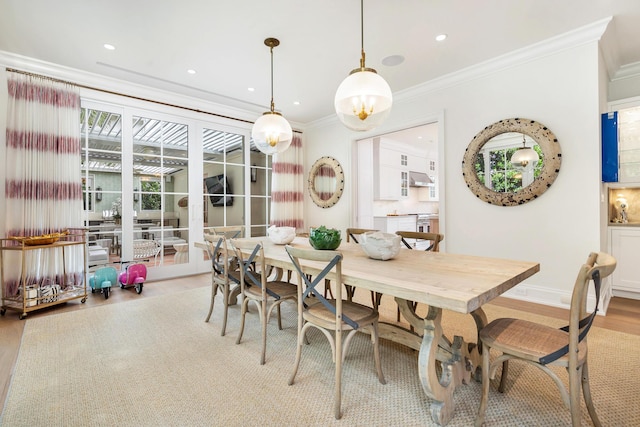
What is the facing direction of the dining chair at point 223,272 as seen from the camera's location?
facing away from the viewer and to the right of the viewer

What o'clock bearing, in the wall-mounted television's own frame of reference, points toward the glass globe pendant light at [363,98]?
The glass globe pendant light is roughly at 10 o'clock from the wall-mounted television.

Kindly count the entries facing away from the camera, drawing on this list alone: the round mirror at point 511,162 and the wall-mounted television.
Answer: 0

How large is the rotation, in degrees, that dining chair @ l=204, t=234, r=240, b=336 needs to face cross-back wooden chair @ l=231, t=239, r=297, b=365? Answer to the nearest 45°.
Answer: approximately 90° to its right

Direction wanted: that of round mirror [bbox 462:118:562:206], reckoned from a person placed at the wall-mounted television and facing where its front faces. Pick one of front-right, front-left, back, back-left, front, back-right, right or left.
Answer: left

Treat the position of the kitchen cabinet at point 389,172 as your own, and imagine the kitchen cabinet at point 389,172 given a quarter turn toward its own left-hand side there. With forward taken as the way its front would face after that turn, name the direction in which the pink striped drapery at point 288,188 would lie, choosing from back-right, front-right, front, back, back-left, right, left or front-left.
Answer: back

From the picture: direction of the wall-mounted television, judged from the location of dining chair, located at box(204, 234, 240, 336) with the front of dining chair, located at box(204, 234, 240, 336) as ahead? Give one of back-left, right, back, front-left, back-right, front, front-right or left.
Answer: front-left

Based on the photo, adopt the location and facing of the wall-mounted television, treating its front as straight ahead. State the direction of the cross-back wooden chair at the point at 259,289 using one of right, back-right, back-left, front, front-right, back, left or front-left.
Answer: front-left

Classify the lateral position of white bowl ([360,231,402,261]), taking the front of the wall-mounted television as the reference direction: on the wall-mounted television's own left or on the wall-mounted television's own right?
on the wall-mounted television's own left

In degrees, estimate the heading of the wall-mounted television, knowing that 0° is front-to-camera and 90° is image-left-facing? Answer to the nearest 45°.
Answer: approximately 45°

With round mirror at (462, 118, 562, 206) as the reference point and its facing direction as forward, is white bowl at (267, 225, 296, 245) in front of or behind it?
in front

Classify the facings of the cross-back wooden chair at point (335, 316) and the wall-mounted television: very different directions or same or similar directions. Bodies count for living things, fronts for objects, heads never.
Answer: very different directions

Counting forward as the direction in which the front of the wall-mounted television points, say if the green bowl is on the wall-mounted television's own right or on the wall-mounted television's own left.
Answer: on the wall-mounted television's own left

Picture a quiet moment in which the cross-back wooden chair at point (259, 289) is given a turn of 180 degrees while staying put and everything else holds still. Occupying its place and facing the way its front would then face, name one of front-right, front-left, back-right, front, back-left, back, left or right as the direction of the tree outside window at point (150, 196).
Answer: right

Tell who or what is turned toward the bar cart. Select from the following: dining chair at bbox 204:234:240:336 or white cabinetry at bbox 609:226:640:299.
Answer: the white cabinetry
